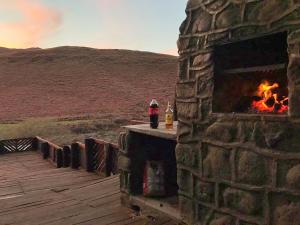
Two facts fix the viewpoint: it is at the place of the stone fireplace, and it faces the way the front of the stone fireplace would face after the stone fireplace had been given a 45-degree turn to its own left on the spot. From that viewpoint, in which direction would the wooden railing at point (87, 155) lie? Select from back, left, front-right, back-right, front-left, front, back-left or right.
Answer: back-right

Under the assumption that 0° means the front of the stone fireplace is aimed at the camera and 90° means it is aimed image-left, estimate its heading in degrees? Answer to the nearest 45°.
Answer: approximately 45°
